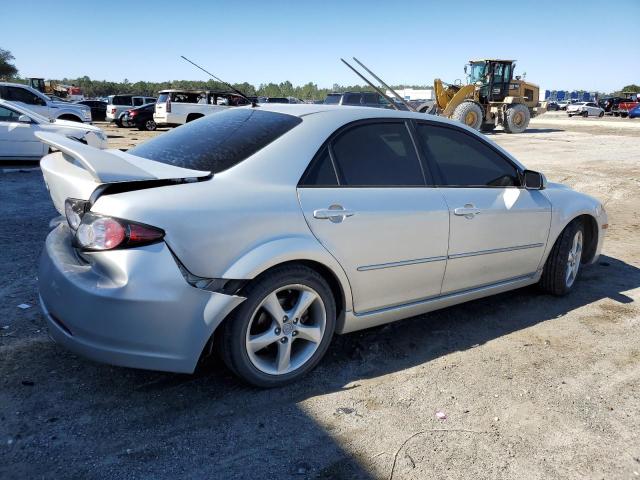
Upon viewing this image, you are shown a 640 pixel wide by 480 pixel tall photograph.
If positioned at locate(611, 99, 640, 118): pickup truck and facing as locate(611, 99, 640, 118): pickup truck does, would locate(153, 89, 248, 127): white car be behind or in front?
in front

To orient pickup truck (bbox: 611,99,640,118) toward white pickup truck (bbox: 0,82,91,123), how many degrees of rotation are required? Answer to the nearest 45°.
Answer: approximately 45° to its left

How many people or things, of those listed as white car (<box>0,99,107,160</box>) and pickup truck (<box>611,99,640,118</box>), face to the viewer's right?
1

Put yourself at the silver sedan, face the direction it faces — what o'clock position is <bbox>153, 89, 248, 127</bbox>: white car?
The white car is roughly at 10 o'clock from the silver sedan.

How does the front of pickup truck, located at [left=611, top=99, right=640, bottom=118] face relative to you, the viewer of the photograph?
facing the viewer and to the left of the viewer

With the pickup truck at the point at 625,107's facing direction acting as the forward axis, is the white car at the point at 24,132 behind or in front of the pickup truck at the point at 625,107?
in front

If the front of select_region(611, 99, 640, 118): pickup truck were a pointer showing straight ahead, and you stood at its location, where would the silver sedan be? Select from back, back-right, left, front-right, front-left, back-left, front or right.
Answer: front-left

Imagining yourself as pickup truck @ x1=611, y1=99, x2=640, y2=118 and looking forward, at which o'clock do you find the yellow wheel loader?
The yellow wheel loader is roughly at 11 o'clock from the pickup truck.

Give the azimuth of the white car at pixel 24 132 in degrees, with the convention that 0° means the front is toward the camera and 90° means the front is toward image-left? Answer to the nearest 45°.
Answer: approximately 270°

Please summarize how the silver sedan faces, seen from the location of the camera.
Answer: facing away from the viewer and to the right of the viewer
